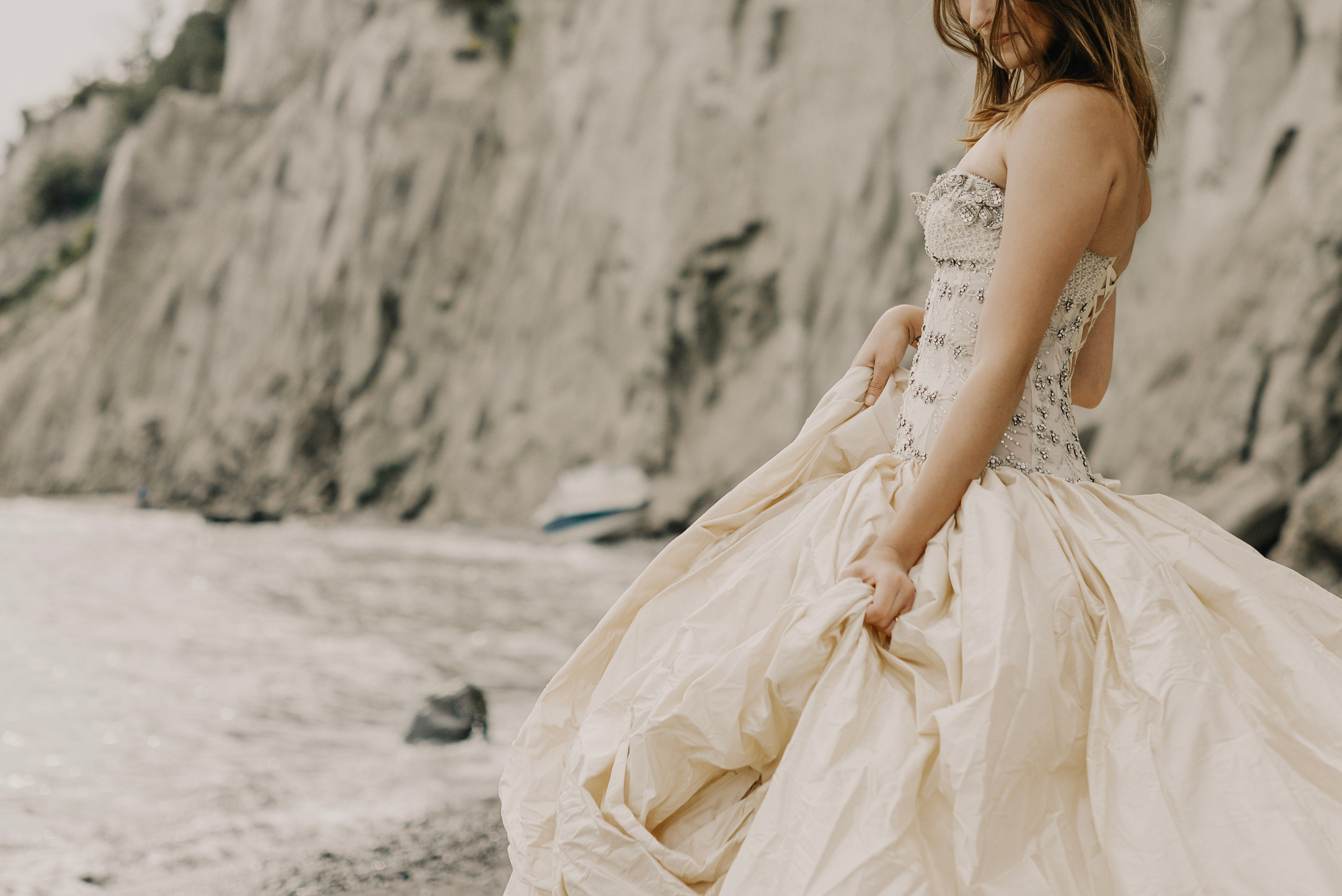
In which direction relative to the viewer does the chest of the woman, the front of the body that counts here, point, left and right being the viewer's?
facing to the left of the viewer
